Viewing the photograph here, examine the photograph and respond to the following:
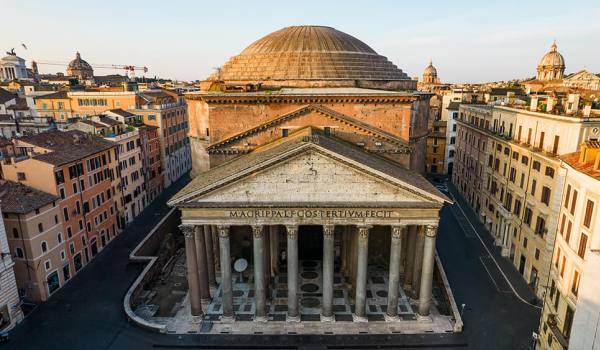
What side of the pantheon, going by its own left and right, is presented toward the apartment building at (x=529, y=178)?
left

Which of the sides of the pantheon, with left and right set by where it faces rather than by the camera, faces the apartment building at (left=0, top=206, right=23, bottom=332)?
right

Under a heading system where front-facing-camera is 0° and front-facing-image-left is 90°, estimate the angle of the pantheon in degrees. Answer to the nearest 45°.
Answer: approximately 0°

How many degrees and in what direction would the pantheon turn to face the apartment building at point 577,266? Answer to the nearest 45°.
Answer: approximately 45° to its left

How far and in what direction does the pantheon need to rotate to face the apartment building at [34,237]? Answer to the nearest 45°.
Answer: approximately 90° to its right
